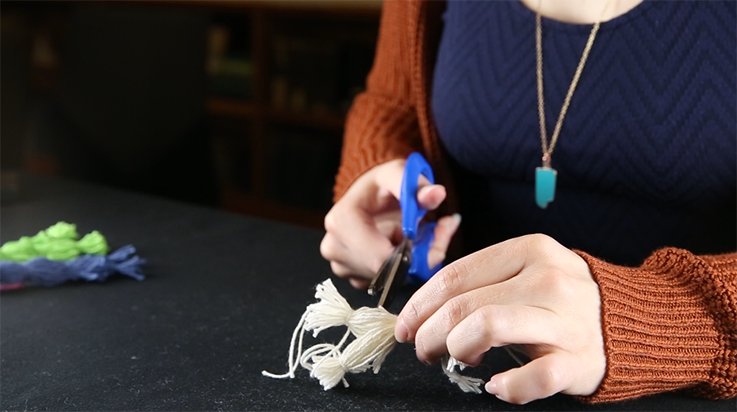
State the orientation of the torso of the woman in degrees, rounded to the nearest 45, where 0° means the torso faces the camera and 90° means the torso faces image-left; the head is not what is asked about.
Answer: approximately 45°

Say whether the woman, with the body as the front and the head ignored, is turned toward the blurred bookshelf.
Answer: no
